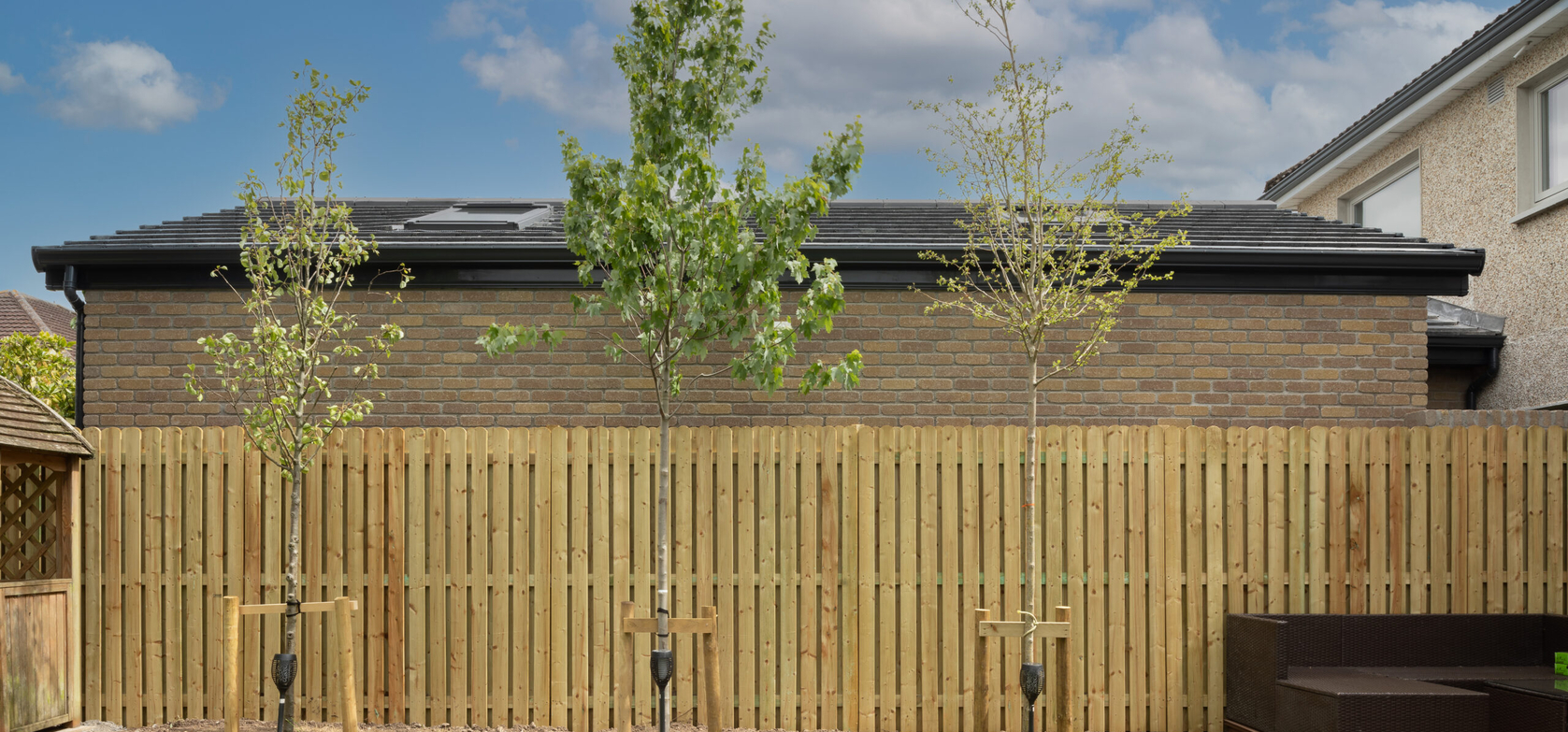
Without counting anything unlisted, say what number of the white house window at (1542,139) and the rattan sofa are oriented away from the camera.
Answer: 0

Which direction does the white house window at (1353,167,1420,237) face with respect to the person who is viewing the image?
facing the viewer and to the left of the viewer

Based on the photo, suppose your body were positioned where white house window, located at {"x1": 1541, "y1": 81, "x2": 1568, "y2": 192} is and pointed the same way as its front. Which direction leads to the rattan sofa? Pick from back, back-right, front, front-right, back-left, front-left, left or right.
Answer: front-left

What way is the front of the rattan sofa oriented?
toward the camera

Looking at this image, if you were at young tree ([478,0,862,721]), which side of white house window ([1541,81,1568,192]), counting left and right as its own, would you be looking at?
front

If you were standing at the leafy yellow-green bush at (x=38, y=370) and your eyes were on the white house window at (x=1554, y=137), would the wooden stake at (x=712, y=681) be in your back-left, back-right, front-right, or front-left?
front-right

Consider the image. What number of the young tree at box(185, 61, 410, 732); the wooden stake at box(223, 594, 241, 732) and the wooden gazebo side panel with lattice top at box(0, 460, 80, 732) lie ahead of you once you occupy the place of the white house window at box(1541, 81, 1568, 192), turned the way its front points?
3

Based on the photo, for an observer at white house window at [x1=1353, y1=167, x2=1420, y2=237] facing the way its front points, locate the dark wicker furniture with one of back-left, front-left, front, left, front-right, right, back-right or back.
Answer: front-left

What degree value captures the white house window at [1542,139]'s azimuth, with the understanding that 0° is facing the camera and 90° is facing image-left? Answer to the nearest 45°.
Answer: approximately 45°

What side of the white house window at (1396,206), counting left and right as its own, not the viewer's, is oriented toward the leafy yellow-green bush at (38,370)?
front

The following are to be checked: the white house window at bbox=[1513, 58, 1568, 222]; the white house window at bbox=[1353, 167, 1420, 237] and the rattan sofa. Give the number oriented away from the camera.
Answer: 0

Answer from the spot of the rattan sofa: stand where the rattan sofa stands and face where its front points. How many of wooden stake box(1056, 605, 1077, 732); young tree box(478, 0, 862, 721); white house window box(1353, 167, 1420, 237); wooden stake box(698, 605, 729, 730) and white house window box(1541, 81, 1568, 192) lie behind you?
2

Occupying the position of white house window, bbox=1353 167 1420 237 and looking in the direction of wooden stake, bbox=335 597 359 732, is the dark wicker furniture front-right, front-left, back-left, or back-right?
front-left
